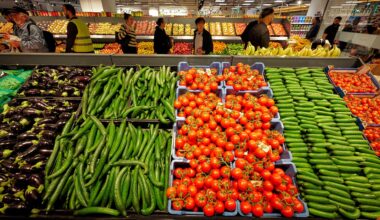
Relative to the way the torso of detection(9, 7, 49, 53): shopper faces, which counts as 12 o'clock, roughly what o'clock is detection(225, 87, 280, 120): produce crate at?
The produce crate is roughly at 8 o'clock from the shopper.

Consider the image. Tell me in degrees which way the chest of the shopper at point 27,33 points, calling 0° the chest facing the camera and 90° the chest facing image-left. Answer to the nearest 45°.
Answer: approximately 90°

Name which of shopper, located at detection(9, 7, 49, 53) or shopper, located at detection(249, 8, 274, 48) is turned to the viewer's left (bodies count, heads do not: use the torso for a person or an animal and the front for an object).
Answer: shopper, located at detection(9, 7, 49, 53)

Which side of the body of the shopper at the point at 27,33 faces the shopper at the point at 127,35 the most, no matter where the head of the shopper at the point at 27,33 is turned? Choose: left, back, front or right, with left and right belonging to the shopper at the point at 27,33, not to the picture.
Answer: back

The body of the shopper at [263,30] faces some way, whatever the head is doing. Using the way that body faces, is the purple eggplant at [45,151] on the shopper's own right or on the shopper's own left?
on the shopper's own right

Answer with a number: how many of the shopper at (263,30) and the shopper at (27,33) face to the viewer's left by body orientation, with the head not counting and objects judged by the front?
1
